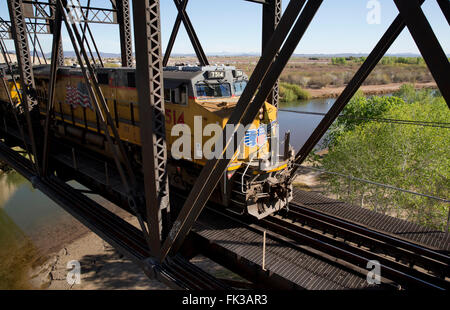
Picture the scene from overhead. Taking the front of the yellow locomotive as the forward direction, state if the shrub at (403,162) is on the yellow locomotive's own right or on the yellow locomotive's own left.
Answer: on the yellow locomotive's own left

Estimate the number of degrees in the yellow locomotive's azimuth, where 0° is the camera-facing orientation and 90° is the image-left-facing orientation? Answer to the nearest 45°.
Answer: approximately 315°
